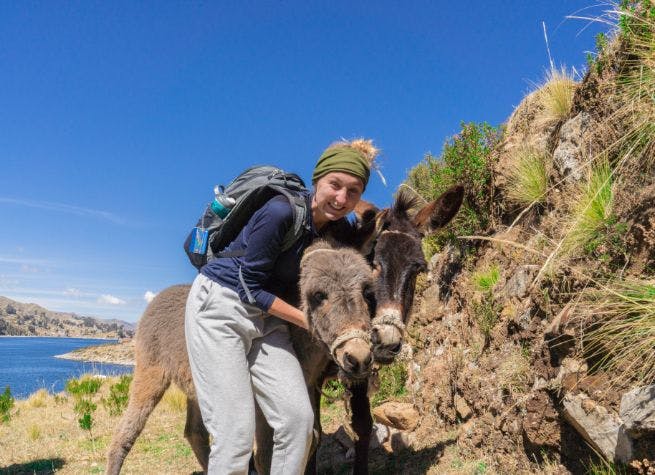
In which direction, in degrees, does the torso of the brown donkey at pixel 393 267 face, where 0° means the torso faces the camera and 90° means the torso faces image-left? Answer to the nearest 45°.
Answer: approximately 0°

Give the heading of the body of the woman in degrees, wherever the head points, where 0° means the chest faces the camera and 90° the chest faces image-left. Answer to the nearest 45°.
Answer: approximately 315°

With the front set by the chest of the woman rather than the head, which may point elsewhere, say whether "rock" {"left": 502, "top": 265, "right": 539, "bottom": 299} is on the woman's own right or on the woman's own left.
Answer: on the woman's own left

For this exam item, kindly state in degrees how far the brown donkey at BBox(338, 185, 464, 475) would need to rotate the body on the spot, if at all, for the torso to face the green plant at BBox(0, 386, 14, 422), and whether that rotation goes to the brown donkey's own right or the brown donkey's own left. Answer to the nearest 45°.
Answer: approximately 135° to the brown donkey's own right

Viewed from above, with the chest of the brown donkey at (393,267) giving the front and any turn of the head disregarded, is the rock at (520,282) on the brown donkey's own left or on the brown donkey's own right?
on the brown donkey's own left

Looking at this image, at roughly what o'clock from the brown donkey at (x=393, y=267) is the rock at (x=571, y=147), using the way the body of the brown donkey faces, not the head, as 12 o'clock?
The rock is roughly at 8 o'clock from the brown donkey.

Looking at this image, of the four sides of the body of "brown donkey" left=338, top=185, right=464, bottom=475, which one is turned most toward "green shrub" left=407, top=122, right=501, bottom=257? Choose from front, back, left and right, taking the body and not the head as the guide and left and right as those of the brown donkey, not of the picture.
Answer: back
